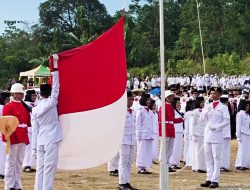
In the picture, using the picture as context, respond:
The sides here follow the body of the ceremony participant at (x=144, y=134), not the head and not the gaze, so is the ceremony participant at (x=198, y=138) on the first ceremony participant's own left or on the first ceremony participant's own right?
on the first ceremony participant's own left

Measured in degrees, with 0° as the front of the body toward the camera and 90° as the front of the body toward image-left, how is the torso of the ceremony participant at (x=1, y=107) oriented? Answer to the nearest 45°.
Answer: approximately 270°
